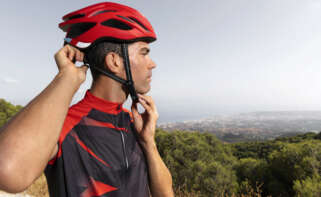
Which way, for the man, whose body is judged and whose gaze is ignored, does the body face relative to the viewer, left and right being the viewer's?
facing the viewer and to the right of the viewer

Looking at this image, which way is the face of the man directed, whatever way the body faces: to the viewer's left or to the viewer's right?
to the viewer's right
